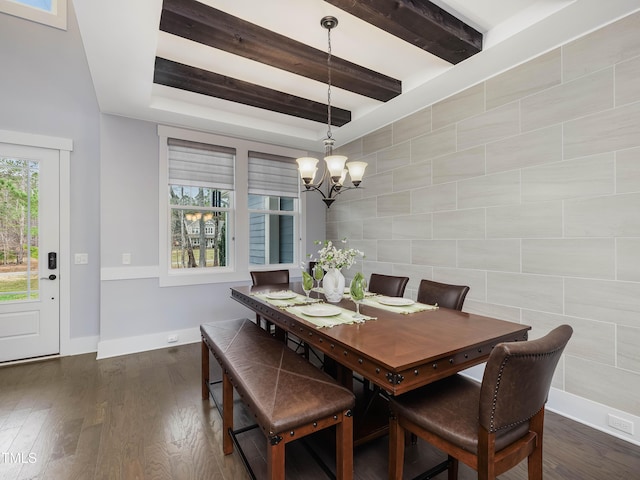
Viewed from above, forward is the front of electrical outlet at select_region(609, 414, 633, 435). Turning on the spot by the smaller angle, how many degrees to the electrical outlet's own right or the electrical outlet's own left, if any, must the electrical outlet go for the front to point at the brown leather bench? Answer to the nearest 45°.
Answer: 0° — it already faces it

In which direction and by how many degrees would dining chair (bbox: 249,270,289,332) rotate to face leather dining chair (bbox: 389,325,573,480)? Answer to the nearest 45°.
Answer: approximately 45° to its right

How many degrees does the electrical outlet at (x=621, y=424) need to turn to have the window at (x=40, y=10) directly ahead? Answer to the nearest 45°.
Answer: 0° — it already faces it

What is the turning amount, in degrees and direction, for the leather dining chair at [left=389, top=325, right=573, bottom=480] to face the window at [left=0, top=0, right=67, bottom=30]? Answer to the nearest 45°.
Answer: approximately 45° to its left

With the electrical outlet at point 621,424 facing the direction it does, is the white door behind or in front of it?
in front

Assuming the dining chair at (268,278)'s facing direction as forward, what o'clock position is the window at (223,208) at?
The window is roughly at 6 o'clock from the dining chair.

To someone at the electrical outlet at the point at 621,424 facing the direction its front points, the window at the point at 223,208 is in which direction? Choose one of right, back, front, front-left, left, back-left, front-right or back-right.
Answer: front-right

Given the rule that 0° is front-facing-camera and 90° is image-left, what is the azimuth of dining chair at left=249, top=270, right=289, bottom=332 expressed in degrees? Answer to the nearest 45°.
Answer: approximately 315°

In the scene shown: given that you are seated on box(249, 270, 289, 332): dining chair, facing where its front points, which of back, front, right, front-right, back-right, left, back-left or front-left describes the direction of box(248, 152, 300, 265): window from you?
back-left

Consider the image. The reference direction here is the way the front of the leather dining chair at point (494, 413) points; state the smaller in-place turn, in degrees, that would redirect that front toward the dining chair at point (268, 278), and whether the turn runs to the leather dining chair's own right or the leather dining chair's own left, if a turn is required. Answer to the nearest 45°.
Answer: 0° — it already faces it

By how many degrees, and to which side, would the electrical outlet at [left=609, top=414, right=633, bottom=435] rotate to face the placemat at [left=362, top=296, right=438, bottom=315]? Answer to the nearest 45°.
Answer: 0° — it already faces it

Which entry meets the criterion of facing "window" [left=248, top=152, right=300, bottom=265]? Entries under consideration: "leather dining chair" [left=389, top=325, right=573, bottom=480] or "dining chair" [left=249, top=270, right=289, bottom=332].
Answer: the leather dining chair
